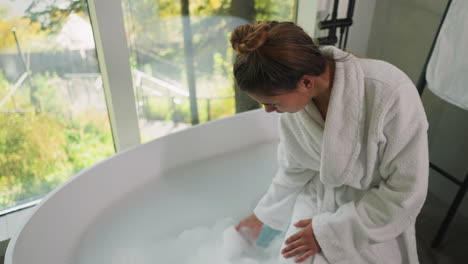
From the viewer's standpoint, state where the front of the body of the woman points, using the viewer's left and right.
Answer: facing the viewer and to the left of the viewer

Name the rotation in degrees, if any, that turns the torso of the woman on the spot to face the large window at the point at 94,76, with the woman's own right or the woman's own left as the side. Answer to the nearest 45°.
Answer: approximately 90° to the woman's own right
